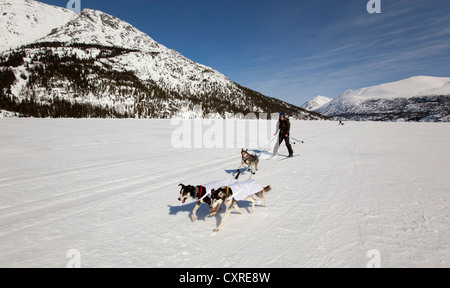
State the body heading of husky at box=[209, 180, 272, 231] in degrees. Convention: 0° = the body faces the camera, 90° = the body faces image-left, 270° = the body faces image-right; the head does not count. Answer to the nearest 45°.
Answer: approximately 45°
